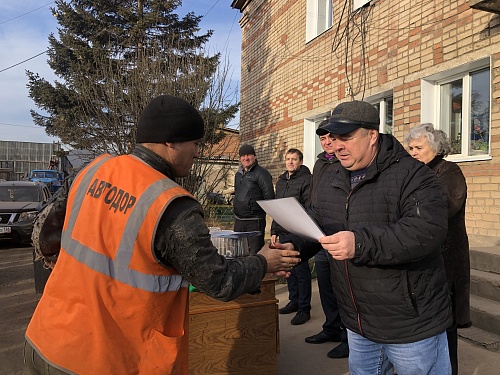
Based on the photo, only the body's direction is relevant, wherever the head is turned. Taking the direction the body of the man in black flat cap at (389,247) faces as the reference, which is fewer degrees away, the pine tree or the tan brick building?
the pine tree

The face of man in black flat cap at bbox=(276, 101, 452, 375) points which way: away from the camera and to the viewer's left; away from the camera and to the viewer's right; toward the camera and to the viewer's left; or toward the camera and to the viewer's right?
toward the camera and to the viewer's left

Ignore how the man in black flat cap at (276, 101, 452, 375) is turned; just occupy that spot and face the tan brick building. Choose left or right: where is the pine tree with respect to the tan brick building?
left

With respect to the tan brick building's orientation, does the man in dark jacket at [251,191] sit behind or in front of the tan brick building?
in front

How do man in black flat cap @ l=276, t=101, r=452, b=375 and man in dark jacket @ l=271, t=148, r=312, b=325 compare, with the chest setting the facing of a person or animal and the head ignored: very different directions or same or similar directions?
same or similar directions

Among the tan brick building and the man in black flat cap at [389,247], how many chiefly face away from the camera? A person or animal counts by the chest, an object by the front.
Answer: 0

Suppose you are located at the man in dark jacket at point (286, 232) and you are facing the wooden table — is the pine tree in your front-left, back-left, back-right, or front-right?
back-right

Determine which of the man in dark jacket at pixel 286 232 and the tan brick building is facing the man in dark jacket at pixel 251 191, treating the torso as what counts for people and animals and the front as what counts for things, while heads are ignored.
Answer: the tan brick building

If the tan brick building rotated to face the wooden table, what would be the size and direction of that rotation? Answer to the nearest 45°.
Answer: approximately 45° to its left

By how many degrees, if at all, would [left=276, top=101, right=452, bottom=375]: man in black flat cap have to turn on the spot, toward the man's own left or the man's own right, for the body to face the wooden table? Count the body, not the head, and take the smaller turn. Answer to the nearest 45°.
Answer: approximately 90° to the man's own right

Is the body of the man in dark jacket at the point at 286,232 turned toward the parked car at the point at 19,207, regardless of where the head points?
no

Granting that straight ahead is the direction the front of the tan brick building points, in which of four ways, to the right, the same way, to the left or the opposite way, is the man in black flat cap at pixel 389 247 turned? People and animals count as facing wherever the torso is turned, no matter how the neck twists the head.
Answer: the same way

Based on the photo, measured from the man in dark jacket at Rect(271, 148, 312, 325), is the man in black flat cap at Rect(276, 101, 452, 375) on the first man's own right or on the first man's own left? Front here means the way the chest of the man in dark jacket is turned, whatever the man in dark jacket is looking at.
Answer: on the first man's own left

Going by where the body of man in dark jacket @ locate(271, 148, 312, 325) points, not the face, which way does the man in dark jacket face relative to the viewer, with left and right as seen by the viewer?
facing the viewer and to the left of the viewer

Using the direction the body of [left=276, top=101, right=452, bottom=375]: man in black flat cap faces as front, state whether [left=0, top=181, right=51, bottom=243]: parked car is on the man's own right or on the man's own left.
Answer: on the man's own right
